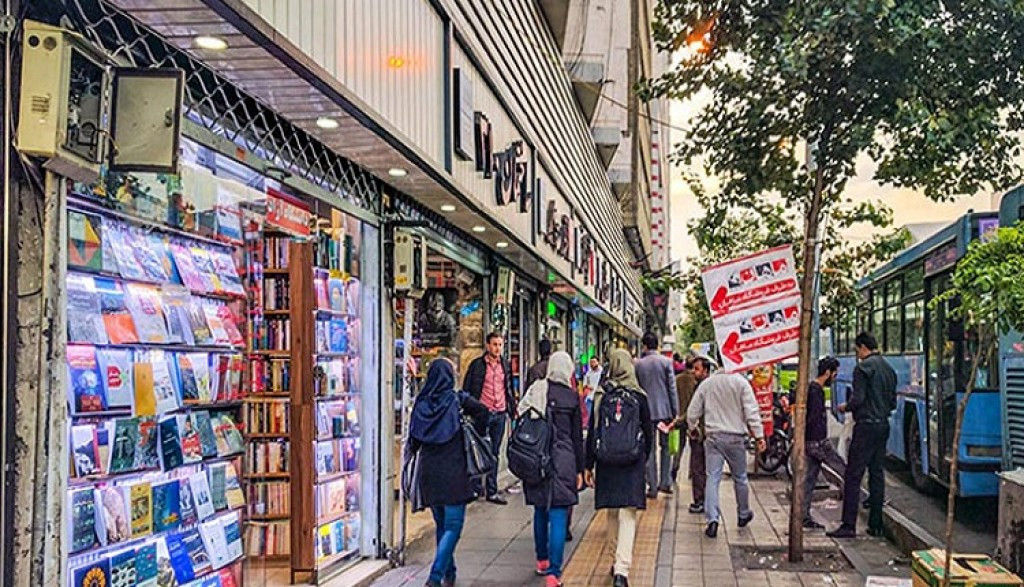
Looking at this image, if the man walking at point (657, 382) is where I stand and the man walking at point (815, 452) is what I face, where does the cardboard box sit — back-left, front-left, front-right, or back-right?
front-right

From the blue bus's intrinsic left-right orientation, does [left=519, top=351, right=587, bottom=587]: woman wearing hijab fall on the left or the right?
on its right

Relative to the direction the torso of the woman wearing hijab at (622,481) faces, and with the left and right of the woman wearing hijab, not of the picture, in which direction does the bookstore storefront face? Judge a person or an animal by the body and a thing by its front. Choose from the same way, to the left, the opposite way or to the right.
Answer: to the right

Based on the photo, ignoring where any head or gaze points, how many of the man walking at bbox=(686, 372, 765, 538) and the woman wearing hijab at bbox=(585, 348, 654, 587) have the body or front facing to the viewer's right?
0

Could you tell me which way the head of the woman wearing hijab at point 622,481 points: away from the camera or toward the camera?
away from the camera

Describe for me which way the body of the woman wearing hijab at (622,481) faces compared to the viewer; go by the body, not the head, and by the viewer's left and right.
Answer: facing away from the viewer

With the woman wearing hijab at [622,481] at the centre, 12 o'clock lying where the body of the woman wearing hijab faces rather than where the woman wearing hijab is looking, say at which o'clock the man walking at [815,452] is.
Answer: The man walking is roughly at 1 o'clock from the woman wearing hijab.

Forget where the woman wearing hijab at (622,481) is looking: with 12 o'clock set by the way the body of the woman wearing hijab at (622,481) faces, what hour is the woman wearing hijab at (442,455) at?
the woman wearing hijab at (442,455) is roughly at 8 o'clock from the woman wearing hijab at (622,481).

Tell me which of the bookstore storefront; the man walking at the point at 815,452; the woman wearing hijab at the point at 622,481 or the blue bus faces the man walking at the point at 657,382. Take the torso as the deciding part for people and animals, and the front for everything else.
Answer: the woman wearing hijab

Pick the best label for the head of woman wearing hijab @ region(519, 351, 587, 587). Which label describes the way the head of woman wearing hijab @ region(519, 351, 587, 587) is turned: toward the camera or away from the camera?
away from the camera
